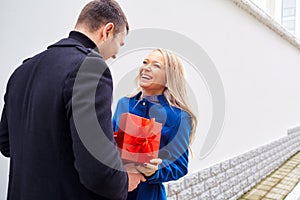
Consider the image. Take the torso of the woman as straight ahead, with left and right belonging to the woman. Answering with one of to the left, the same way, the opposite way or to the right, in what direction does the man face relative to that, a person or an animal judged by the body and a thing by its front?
the opposite way

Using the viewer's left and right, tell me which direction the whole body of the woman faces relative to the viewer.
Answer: facing the viewer and to the left of the viewer

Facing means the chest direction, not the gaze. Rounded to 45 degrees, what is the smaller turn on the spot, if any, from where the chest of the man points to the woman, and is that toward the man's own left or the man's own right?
0° — they already face them

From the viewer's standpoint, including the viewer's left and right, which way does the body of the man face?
facing away from the viewer and to the right of the viewer

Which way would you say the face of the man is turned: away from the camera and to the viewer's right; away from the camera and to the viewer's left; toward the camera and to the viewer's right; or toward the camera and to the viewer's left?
away from the camera and to the viewer's right

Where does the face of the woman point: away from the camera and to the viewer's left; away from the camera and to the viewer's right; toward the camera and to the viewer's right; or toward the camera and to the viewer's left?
toward the camera and to the viewer's left

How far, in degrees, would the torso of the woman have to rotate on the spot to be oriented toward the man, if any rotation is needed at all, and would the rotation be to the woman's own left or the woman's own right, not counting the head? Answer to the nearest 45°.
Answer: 0° — they already face them
